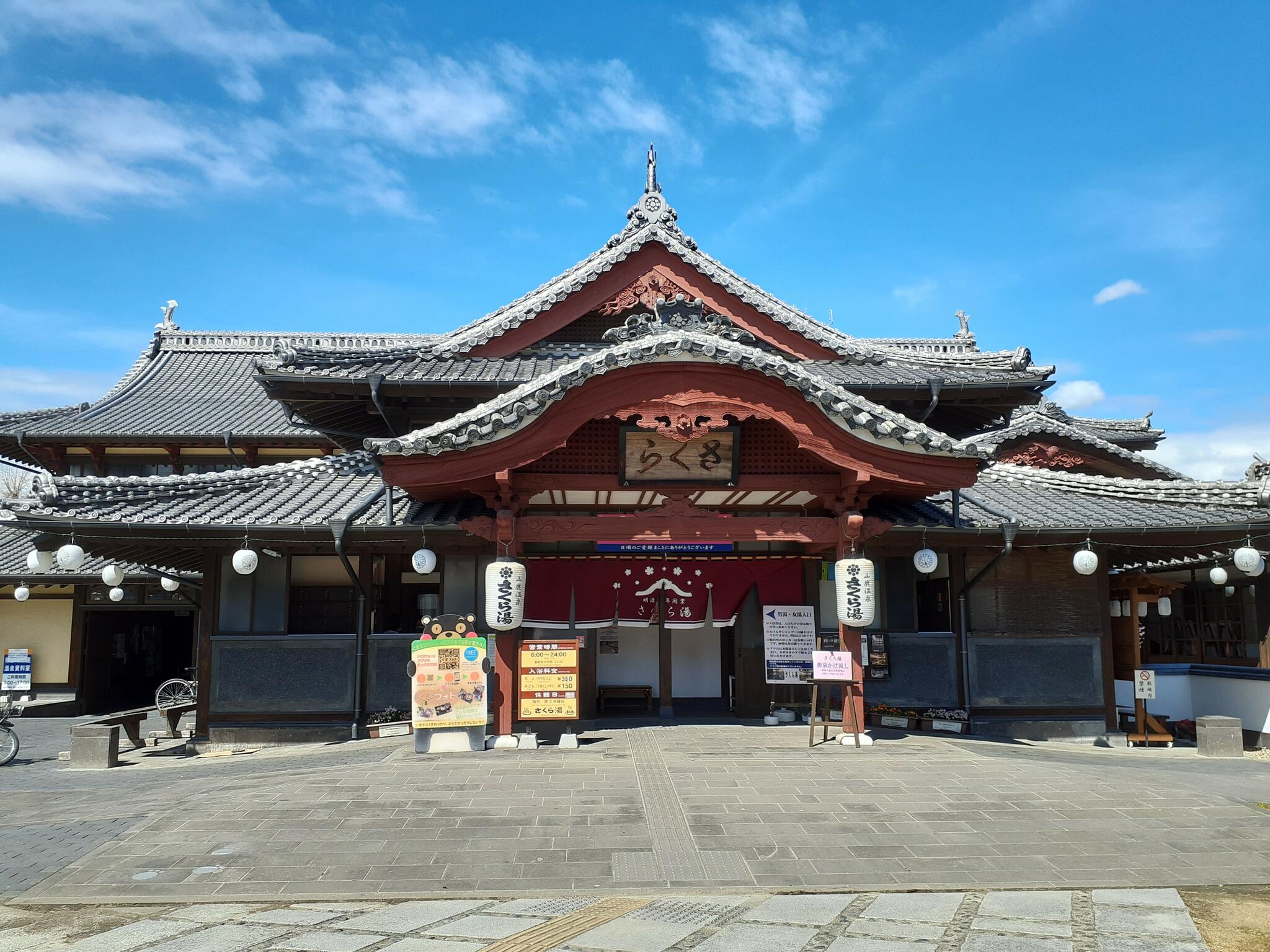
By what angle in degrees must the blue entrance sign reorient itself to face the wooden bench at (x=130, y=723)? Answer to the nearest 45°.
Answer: approximately 90° to its right

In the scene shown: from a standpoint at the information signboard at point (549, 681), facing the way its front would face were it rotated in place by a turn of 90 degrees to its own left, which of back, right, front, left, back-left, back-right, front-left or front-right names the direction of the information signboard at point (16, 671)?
back-left

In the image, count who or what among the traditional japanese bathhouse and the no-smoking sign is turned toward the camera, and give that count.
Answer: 2

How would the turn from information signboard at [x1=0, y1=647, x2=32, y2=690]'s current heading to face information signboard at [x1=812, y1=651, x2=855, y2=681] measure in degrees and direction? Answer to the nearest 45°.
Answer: approximately 45° to its left

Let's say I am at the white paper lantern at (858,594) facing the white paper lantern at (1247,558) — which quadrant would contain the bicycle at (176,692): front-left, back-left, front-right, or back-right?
back-left

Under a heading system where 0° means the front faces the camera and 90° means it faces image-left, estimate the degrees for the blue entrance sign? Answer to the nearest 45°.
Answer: approximately 0°

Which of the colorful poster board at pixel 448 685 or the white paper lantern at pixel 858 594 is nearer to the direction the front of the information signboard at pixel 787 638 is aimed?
the white paper lantern
